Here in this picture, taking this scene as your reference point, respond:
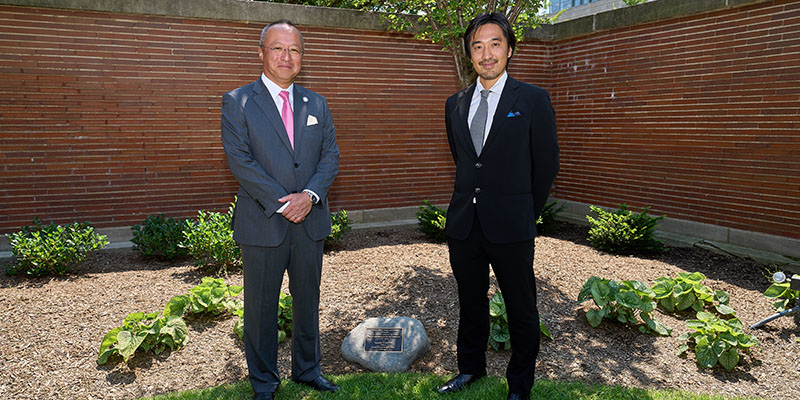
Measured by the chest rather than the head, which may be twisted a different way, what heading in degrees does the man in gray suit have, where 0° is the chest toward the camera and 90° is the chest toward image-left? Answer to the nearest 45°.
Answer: approximately 315°

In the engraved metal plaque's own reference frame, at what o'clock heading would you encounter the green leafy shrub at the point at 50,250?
The green leafy shrub is roughly at 4 o'clock from the engraved metal plaque.

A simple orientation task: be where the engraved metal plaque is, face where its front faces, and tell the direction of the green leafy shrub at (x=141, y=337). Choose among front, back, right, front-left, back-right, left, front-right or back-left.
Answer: right

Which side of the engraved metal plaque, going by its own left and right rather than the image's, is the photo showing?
front

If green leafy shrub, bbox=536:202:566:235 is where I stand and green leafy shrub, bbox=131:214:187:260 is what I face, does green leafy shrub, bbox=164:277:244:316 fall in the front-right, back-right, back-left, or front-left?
front-left

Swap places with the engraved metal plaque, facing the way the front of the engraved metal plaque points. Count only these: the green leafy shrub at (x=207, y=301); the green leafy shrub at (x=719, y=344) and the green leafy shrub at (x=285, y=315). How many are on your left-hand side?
1

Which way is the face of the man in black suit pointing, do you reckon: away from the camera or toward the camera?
toward the camera

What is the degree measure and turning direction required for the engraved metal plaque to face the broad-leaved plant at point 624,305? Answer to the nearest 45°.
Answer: approximately 90° to its left

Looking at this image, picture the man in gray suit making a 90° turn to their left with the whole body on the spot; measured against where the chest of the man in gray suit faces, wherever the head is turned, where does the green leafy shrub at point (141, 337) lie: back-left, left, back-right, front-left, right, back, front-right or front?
left

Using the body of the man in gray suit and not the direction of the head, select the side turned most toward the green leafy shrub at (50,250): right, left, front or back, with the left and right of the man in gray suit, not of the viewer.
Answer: back

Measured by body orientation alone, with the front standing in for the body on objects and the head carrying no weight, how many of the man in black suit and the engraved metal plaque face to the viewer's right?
0

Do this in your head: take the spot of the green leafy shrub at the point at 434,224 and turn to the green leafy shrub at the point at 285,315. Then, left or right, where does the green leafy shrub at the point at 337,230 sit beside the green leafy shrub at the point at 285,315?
right

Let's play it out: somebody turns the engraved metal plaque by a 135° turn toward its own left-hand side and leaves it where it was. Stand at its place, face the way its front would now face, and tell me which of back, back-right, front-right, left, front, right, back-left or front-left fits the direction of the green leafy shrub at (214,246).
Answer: left

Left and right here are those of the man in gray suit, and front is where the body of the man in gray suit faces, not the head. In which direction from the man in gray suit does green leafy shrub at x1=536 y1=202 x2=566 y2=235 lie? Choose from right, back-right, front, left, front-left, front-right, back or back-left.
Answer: left

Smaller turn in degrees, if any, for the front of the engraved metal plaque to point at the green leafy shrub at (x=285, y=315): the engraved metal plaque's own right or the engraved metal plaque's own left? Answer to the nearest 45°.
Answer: approximately 135° to the engraved metal plaque's own right

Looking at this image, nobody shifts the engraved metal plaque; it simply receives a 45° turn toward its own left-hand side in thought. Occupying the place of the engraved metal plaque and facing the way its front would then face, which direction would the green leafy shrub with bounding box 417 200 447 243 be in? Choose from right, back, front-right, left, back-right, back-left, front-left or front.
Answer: back-left
